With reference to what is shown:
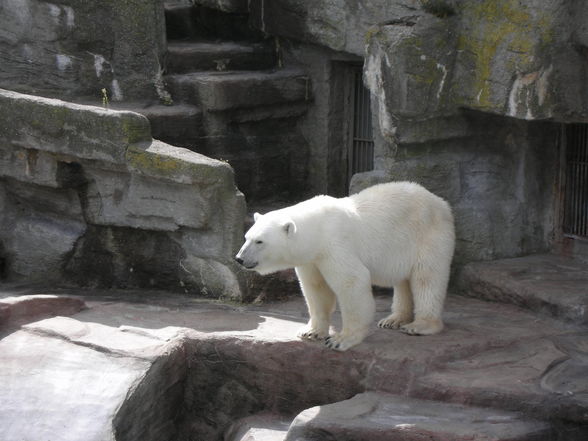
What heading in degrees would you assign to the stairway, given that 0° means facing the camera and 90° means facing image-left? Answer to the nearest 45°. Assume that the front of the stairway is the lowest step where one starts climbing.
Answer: approximately 0°

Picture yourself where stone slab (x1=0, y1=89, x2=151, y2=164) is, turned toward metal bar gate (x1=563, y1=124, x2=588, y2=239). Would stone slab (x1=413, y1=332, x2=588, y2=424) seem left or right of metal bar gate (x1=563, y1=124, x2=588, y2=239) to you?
right

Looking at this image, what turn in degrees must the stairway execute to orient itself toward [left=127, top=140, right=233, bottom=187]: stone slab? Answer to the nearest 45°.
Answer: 0° — it already faces it

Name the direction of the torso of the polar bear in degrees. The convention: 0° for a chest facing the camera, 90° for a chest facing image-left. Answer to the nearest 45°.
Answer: approximately 45°

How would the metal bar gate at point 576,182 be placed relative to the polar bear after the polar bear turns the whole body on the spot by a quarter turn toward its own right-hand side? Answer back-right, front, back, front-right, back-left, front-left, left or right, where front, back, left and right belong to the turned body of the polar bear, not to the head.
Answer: right

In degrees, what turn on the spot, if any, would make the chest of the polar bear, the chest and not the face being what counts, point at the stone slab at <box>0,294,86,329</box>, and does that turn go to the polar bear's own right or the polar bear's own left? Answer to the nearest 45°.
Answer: approximately 45° to the polar bear's own right
